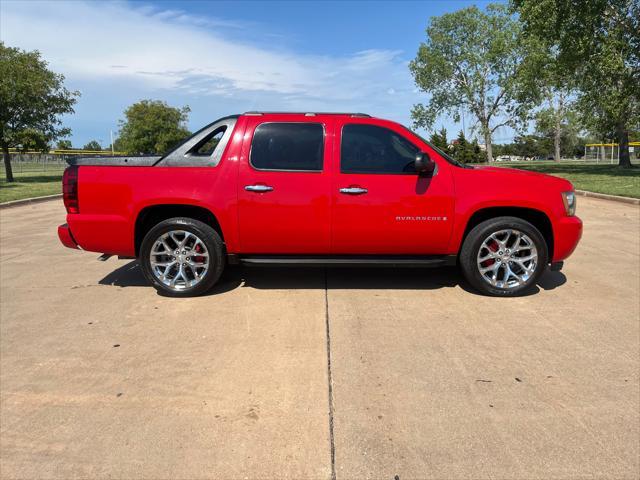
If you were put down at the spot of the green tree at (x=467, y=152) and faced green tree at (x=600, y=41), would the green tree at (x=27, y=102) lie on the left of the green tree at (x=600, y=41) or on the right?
right

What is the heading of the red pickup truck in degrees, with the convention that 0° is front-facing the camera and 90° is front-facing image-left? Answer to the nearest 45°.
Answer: approximately 270°

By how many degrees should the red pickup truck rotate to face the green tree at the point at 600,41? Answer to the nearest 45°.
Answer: approximately 45° to its left

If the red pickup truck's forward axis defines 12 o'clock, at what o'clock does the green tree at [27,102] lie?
The green tree is roughly at 8 o'clock from the red pickup truck.

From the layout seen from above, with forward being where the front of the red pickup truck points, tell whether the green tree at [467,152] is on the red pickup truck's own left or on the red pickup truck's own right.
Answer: on the red pickup truck's own left

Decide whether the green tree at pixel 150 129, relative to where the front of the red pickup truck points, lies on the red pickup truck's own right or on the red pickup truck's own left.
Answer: on the red pickup truck's own left
